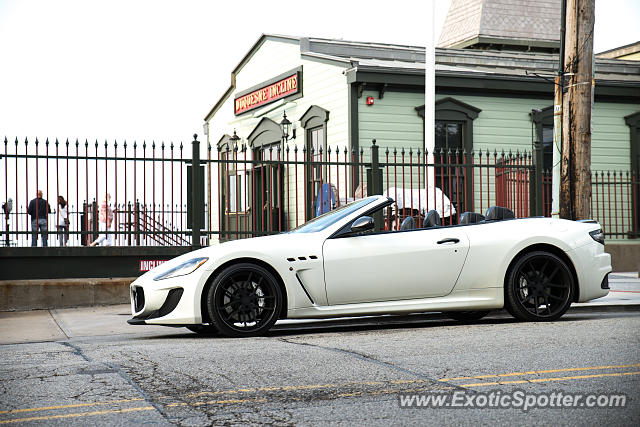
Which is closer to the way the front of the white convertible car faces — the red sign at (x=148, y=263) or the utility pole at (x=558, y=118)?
the red sign

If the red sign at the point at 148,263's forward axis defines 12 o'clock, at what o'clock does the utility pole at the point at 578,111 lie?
The utility pole is roughly at 10 o'clock from the red sign.

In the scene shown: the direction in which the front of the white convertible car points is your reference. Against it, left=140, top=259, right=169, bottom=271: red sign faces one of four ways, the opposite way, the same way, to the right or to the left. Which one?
to the left

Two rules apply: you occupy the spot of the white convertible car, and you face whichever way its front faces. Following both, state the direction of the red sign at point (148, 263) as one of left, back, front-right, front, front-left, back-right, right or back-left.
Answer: front-right

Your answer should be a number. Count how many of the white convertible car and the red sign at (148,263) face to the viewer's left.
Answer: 1

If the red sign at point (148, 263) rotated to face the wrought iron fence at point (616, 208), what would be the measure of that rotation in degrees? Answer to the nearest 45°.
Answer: approximately 135° to its left

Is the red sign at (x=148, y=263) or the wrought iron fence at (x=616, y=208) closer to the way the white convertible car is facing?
the red sign

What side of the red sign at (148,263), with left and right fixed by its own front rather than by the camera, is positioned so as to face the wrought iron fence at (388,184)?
left

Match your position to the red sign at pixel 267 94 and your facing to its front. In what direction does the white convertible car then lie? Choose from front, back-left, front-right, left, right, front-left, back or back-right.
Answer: front-left

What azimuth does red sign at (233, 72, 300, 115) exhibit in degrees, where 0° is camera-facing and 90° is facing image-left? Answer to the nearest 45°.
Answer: approximately 45°

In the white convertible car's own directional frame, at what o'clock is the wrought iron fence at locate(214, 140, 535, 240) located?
The wrought iron fence is roughly at 3 o'clock from the white convertible car.

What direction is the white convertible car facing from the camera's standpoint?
to the viewer's left

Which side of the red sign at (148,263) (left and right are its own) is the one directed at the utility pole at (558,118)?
left

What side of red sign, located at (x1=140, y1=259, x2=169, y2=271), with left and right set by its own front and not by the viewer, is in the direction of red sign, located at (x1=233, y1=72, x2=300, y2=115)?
back

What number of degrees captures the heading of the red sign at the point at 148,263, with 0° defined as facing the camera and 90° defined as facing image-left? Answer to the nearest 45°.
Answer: approximately 0°

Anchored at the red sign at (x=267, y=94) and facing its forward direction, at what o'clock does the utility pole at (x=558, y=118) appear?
The utility pole is roughly at 10 o'clock from the red sign.

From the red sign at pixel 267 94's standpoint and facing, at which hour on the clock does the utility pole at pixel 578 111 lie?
The utility pole is roughly at 10 o'clock from the red sign.
